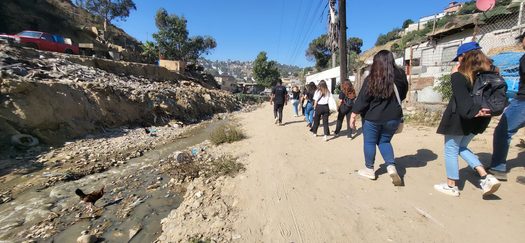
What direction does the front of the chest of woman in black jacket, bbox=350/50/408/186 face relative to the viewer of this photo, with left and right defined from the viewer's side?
facing away from the viewer and to the left of the viewer

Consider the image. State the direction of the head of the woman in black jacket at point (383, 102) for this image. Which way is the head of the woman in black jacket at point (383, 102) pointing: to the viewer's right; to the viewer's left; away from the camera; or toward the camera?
away from the camera

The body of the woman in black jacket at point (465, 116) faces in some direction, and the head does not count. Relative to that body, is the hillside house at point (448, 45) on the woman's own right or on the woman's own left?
on the woman's own right

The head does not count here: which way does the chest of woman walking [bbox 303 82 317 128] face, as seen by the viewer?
away from the camera

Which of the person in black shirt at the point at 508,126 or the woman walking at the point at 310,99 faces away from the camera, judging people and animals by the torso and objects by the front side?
the woman walking

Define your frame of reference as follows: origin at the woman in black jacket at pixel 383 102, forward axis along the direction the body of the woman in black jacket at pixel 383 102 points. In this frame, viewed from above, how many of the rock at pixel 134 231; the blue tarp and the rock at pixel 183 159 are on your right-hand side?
1
